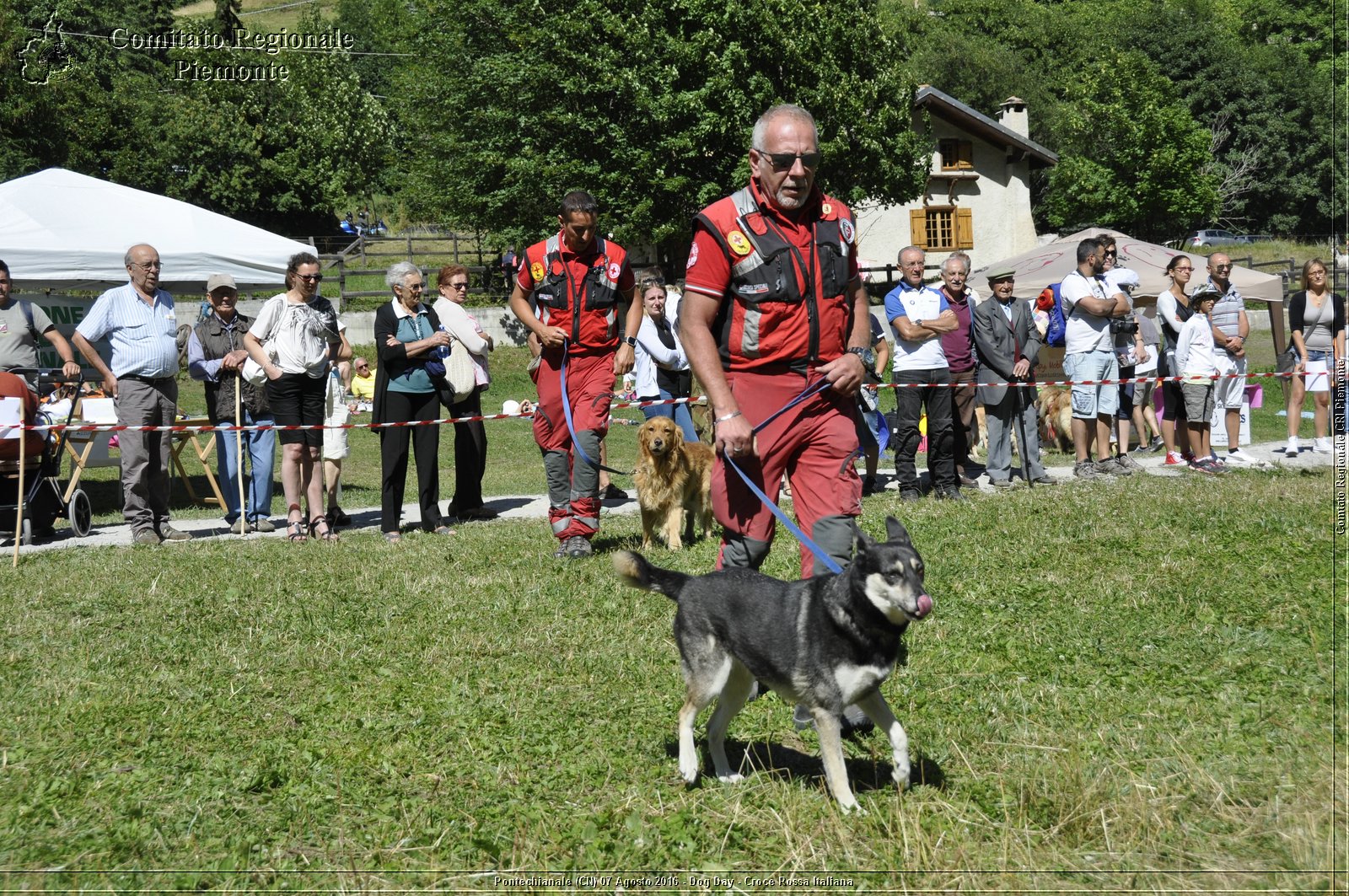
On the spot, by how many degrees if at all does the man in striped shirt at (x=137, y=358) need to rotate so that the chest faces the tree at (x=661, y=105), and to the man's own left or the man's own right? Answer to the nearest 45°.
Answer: approximately 90° to the man's own left

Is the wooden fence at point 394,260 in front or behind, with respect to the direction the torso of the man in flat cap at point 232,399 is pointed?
behind

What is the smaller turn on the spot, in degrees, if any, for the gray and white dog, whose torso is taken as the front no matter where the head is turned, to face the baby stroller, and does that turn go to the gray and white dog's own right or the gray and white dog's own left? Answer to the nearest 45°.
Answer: approximately 180°

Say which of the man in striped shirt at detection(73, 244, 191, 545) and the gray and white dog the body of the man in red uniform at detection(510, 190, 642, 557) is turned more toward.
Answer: the gray and white dog

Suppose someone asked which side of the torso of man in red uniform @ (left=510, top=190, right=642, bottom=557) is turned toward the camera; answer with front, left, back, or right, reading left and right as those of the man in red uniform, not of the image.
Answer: front

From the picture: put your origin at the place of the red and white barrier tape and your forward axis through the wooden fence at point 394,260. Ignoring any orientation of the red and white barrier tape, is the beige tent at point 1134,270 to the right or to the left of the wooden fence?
right

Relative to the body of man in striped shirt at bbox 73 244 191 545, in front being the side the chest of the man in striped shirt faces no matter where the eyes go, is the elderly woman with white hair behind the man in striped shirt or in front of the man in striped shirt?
in front

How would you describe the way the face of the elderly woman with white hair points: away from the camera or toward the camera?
toward the camera

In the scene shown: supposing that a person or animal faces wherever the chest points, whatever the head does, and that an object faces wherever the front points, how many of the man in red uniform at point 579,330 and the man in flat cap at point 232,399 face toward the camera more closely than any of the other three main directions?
2

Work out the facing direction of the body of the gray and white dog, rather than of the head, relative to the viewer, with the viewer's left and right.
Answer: facing the viewer and to the right of the viewer

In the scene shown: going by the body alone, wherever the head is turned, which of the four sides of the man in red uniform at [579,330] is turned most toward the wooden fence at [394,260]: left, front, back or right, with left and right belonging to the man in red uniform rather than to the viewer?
back

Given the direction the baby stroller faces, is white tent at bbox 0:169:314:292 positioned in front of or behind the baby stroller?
behind
